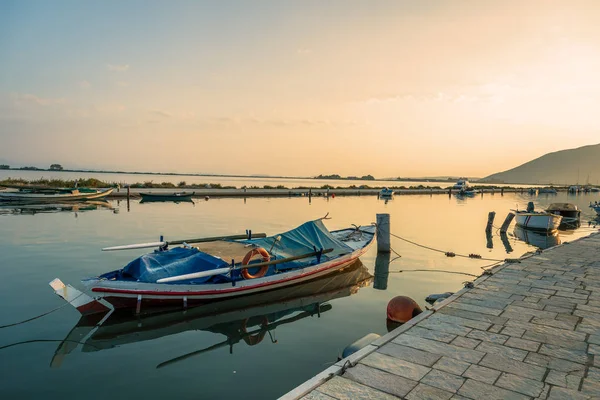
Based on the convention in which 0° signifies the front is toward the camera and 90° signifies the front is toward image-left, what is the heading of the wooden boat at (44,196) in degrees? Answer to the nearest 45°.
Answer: approximately 270°

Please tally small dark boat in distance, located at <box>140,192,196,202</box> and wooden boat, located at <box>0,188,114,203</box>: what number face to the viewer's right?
2

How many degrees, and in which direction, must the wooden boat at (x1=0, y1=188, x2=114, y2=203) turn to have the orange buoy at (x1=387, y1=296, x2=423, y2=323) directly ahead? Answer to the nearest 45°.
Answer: approximately 90° to its right

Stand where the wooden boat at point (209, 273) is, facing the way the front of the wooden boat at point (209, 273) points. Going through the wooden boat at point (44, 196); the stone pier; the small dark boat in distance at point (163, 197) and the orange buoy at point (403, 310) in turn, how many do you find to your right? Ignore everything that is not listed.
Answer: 2

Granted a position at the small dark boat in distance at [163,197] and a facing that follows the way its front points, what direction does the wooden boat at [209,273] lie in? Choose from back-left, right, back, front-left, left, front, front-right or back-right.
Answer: left

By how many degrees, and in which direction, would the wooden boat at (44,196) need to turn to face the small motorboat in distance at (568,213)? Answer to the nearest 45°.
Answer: approximately 45° to its right

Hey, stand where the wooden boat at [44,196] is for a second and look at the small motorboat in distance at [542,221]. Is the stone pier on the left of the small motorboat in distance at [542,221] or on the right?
right

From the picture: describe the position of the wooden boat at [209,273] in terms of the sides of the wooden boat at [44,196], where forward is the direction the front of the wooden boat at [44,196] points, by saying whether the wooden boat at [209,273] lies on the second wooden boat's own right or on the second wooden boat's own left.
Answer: on the second wooden boat's own right

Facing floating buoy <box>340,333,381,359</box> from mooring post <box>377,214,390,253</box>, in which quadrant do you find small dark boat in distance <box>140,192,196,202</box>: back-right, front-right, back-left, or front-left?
back-right

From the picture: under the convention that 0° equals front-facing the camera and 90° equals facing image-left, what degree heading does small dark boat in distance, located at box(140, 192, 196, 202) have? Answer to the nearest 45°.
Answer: approximately 270°
